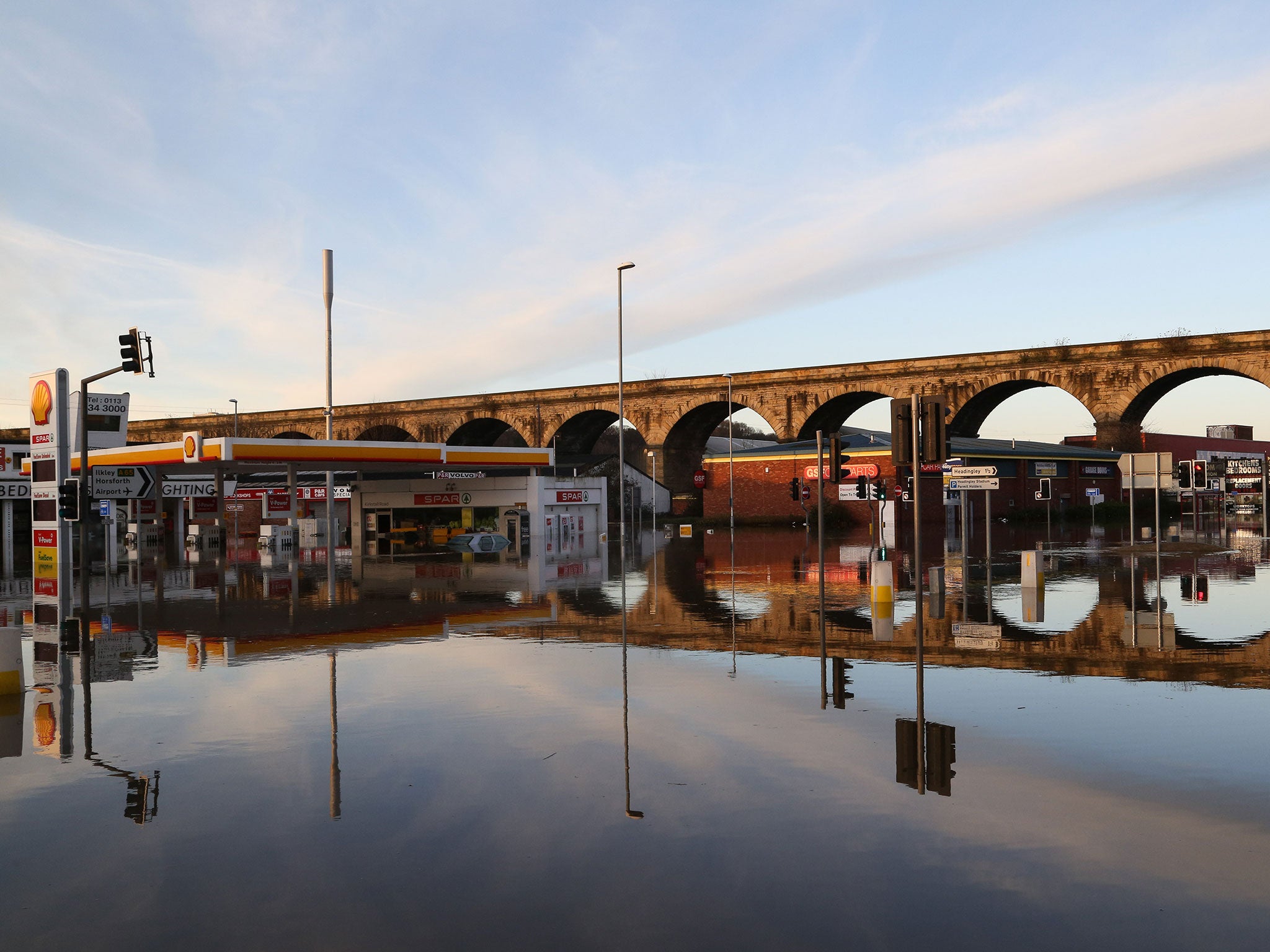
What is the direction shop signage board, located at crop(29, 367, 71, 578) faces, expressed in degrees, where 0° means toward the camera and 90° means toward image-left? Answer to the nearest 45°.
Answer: approximately 45°

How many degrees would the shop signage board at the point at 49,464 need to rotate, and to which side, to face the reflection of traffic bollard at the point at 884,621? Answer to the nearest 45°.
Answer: approximately 90° to its left

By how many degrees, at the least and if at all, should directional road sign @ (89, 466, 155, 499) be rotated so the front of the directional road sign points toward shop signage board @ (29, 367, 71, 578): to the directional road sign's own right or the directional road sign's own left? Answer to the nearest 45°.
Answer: approximately 45° to the directional road sign's own right
